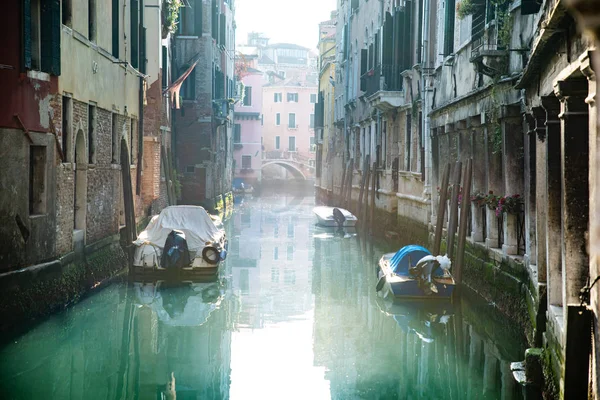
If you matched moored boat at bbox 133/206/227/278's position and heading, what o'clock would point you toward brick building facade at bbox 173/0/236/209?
The brick building facade is roughly at 12 o'clock from the moored boat.

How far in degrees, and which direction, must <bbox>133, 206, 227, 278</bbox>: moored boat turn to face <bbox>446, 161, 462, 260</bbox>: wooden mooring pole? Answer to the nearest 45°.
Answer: approximately 135° to its right

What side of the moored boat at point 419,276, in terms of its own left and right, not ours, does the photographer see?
back

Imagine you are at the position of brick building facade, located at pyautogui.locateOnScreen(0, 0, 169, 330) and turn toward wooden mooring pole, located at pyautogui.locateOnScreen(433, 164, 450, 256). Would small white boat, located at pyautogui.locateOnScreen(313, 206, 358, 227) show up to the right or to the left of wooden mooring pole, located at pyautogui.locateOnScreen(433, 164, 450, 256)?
left

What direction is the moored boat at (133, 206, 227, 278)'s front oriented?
away from the camera

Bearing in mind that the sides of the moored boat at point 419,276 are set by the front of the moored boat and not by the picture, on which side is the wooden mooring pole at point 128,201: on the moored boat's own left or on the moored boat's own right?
on the moored boat's own left

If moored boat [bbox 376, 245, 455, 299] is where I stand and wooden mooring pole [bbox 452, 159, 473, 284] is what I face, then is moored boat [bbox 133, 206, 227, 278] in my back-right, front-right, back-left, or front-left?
back-left

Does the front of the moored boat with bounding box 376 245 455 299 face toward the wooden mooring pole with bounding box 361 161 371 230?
yes

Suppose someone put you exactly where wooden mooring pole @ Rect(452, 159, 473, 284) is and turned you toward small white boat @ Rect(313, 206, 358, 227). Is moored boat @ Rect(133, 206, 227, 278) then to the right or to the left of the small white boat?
left

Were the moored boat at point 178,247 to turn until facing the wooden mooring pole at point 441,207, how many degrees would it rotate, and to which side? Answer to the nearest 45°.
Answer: approximately 90° to its right
